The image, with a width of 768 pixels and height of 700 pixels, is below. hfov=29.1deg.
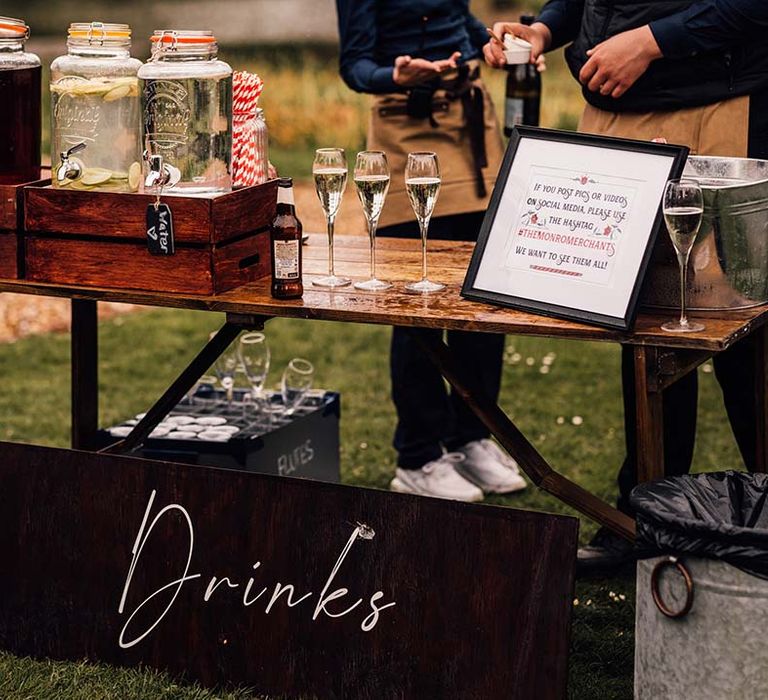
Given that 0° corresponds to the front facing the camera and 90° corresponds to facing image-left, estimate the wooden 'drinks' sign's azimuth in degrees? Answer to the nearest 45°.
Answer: approximately 0°

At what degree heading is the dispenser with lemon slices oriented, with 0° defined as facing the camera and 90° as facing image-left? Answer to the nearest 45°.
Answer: approximately 45°

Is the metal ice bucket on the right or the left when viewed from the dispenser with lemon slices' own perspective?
on its left

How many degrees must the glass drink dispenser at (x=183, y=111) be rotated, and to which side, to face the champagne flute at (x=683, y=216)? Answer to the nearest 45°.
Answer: approximately 90° to its left

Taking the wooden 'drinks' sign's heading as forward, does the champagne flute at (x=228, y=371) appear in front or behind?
behind

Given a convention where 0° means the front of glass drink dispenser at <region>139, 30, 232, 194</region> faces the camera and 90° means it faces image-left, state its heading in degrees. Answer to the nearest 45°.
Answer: approximately 45°
